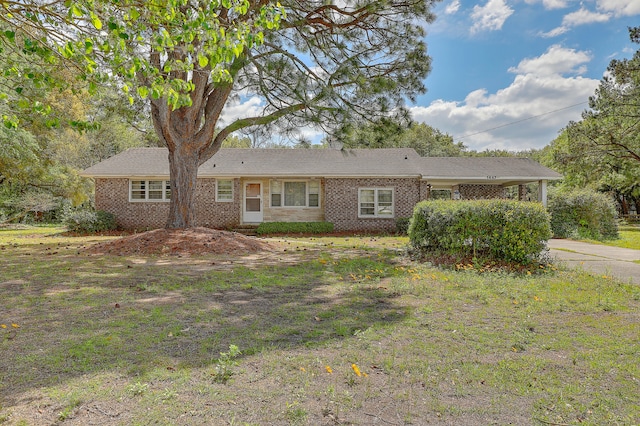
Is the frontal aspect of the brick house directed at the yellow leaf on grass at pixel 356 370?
yes

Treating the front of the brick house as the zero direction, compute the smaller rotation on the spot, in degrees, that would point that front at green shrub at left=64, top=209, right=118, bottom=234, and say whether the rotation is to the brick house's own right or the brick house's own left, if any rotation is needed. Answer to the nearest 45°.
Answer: approximately 90° to the brick house's own right

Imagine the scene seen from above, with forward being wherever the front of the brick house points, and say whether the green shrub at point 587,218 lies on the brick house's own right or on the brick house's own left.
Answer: on the brick house's own left

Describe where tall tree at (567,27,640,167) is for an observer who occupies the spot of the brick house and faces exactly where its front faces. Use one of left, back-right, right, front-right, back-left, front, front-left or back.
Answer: left

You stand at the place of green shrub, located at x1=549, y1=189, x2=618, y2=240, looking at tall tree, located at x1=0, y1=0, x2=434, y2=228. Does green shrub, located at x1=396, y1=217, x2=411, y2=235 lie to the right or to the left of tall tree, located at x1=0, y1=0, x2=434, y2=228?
right

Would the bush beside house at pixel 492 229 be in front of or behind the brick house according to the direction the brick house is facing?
in front

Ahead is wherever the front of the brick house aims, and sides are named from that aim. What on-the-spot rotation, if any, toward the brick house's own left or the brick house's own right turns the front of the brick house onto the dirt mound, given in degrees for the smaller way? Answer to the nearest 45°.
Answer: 0° — it already faces it

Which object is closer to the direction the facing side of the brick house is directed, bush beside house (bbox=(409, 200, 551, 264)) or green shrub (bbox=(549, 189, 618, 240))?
the bush beside house

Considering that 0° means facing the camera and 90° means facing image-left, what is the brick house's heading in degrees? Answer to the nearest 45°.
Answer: approximately 0°

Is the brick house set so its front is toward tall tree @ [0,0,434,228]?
yes
